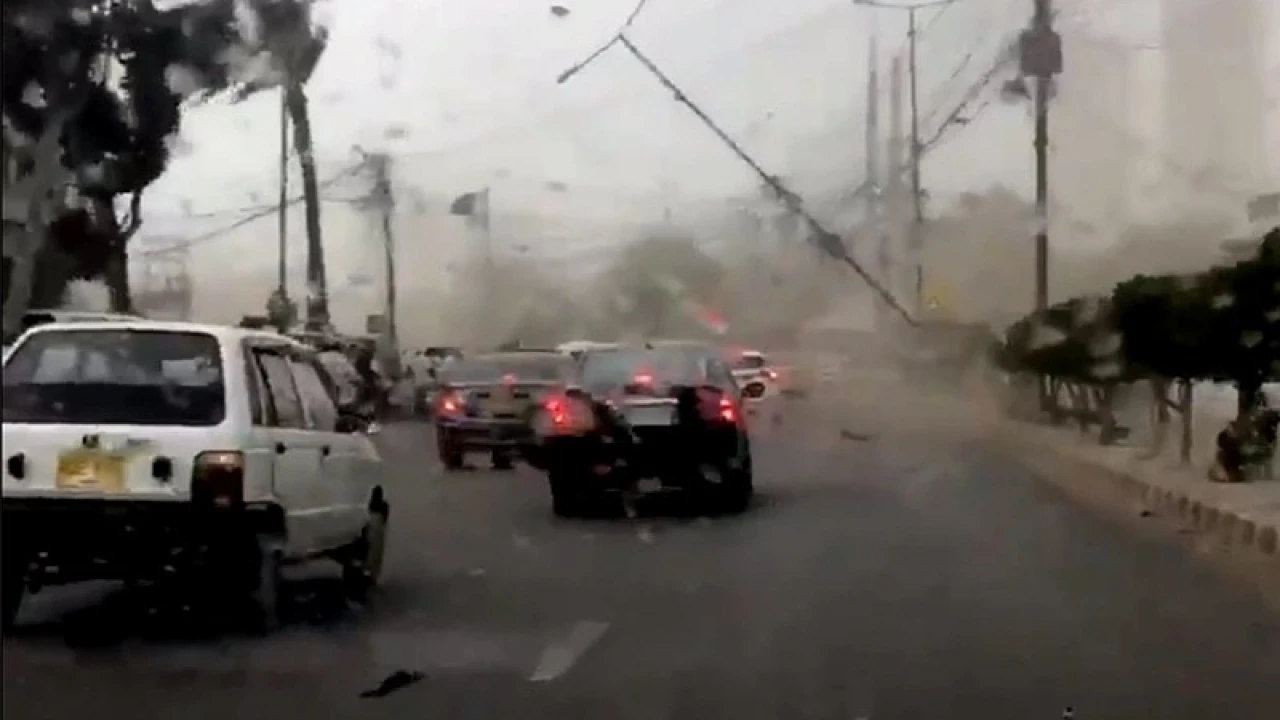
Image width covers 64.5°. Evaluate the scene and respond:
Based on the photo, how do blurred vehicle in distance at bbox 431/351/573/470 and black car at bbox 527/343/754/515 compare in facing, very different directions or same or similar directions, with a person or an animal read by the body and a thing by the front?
same or similar directions

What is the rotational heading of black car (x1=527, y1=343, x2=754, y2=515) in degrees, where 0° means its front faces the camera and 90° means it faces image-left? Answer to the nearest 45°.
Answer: approximately 180°

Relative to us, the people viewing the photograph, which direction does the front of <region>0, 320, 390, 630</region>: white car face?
facing away from the viewer and to the right of the viewer

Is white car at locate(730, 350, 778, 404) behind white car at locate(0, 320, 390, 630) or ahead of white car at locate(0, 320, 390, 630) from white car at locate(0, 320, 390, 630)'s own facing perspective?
ahead

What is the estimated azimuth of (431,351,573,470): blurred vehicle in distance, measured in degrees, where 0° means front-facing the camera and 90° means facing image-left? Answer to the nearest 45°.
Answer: approximately 180°
